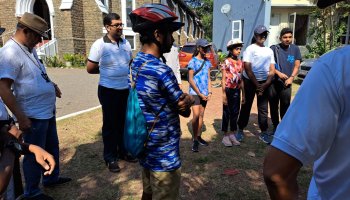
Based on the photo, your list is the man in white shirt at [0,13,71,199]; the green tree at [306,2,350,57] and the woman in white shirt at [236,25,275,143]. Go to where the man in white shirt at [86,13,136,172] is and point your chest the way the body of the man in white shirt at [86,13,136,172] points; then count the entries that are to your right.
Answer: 1

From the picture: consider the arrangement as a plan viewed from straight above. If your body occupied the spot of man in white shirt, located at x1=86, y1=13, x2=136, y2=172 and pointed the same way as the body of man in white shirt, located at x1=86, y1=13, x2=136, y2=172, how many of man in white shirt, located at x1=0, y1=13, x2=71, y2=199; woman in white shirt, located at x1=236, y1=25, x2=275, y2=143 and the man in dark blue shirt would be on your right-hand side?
1

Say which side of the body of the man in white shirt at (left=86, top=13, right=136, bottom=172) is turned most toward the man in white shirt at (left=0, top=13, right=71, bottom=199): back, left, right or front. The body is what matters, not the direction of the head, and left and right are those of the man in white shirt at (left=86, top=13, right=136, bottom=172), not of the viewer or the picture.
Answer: right
